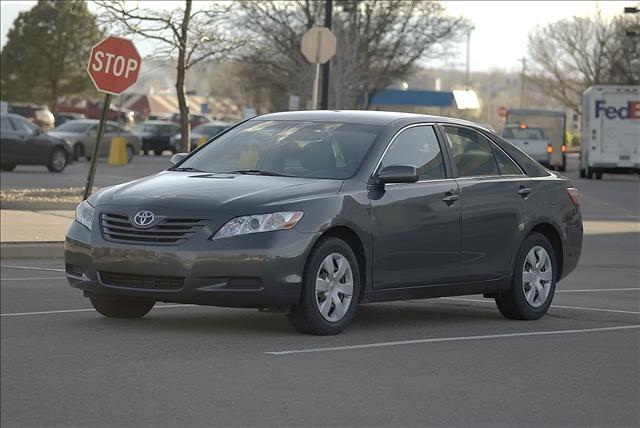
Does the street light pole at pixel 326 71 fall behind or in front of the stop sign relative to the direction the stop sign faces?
behind

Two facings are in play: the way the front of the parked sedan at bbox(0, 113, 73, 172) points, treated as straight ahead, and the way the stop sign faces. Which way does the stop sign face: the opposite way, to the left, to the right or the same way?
to the right

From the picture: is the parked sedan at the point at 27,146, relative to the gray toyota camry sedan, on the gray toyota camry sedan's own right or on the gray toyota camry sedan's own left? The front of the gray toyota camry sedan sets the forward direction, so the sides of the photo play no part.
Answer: on the gray toyota camry sedan's own right

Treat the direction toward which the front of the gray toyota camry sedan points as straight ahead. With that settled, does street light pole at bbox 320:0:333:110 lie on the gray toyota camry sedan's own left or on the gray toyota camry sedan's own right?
on the gray toyota camry sedan's own right

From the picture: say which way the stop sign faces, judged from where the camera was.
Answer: facing the viewer

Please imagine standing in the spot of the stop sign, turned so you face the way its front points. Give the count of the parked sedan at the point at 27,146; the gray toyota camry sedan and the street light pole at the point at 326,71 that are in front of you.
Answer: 1

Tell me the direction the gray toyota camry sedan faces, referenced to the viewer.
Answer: facing the viewer and to the left of the viewer

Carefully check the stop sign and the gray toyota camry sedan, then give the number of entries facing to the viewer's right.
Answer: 0

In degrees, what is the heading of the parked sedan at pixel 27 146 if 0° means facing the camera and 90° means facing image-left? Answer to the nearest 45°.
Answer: approximately 270°

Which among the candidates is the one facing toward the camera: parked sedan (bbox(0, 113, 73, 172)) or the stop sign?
the stop sign
